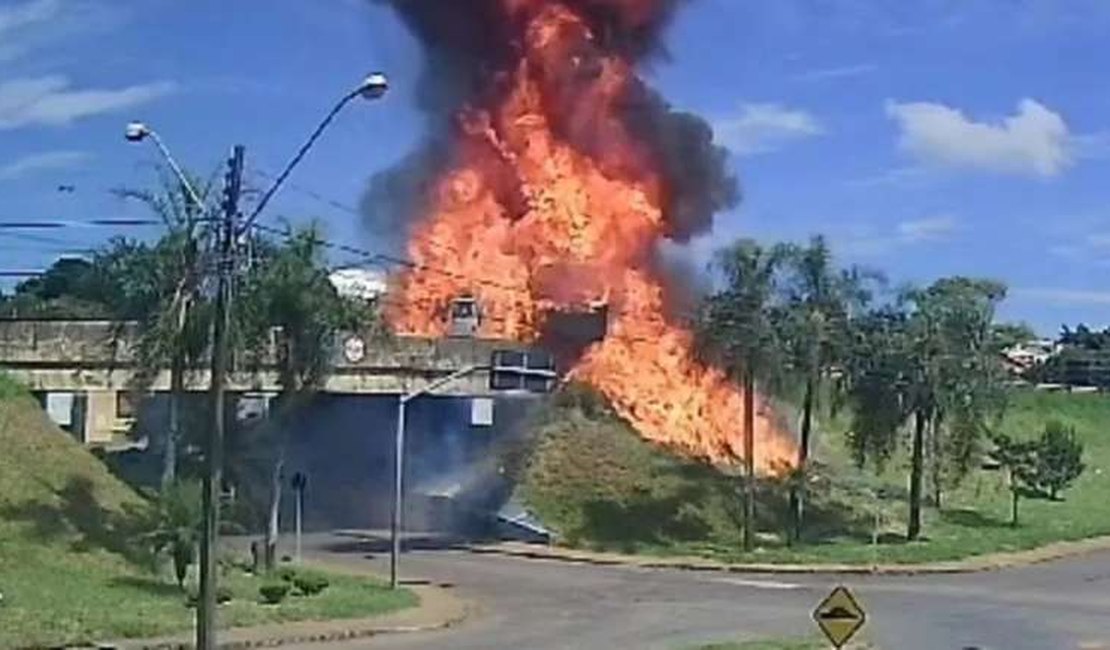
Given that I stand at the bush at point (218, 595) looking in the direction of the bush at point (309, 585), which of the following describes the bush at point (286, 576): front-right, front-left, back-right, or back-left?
front-left

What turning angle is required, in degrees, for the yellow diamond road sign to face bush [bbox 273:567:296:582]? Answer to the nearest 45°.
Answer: approximately 135° to its right

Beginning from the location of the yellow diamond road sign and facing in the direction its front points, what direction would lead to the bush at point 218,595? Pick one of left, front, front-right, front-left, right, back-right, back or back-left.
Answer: back-right

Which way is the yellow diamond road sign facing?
toward the camera

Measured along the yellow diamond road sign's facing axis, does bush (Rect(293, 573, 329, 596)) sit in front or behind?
behind

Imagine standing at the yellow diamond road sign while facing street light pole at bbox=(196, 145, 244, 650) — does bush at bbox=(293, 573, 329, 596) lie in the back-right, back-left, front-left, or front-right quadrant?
front-right

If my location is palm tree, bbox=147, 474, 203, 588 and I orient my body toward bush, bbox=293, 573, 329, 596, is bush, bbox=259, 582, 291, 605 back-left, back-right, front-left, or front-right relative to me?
front-right

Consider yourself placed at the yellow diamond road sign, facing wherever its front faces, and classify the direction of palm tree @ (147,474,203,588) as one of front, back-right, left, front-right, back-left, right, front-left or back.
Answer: back-right

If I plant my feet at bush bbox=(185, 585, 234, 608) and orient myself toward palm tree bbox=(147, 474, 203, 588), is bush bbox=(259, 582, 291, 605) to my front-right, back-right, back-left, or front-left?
back-right
